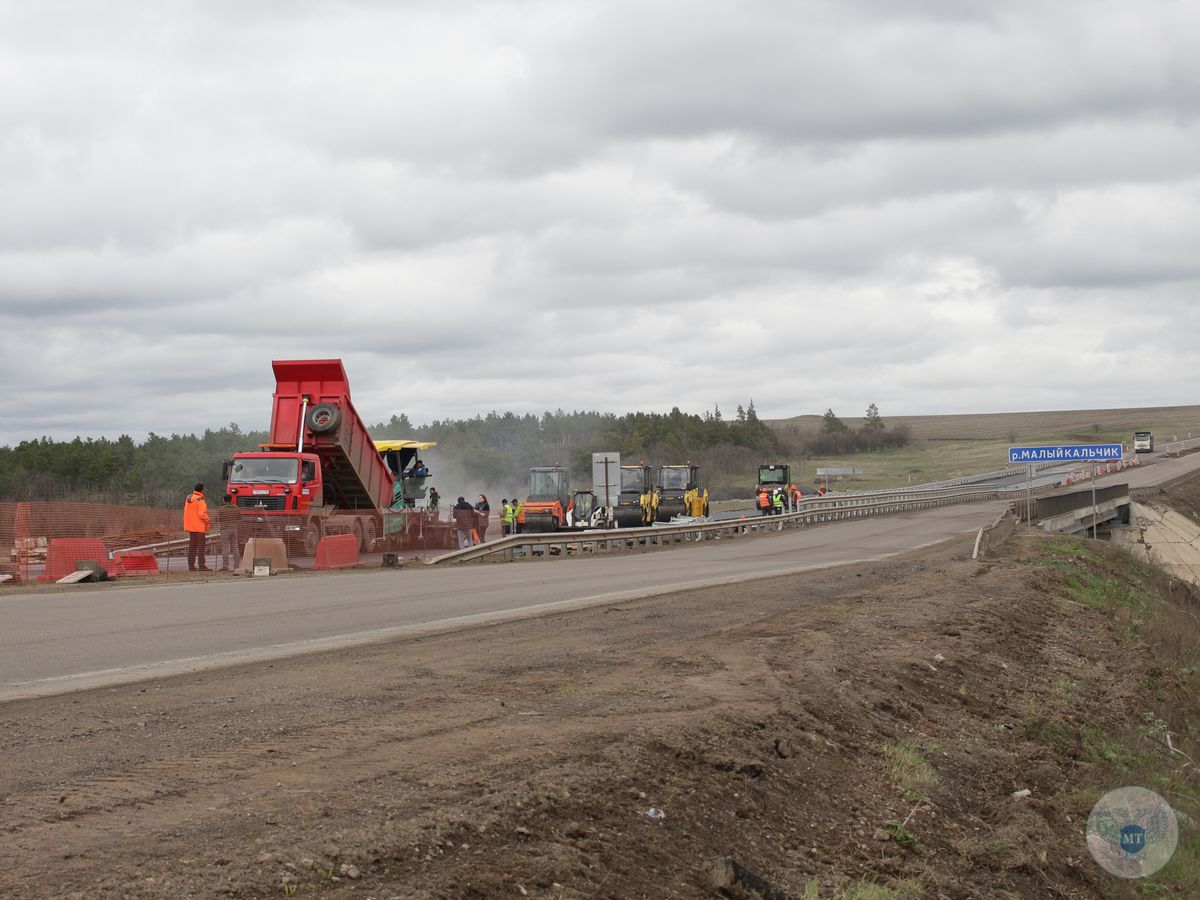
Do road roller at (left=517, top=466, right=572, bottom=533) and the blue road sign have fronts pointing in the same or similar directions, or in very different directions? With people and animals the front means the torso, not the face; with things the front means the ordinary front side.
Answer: same or similar directions

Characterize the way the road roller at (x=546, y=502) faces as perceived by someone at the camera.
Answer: facing the viewer and to the left of the viewer

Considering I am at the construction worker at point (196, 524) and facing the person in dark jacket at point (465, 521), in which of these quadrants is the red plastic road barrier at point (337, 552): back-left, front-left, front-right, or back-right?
front-right

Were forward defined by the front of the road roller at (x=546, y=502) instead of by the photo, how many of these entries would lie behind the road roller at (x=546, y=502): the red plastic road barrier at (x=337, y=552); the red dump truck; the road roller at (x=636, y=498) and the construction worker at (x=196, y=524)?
1

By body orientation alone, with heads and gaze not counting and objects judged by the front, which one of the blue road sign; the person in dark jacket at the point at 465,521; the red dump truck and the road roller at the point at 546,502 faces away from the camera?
the person in dark jacket

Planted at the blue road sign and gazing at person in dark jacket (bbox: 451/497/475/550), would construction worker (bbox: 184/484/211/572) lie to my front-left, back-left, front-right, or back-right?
front-left

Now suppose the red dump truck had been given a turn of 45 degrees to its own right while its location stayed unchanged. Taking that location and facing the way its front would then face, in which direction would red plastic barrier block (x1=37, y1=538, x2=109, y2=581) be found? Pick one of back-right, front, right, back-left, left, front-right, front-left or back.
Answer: front-left

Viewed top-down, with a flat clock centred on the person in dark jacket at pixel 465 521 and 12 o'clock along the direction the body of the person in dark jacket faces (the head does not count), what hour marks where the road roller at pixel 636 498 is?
The road roller is roughly at 1 o'clock from the person in dark jacket.

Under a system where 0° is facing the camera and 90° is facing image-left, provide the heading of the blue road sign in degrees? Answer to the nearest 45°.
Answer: approximately 0°

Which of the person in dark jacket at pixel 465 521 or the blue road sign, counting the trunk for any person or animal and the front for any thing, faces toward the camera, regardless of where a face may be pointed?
the blue road sign

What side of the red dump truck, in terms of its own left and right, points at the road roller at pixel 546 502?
back

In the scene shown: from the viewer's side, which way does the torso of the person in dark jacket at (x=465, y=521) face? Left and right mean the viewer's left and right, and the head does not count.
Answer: facing away from the viewer

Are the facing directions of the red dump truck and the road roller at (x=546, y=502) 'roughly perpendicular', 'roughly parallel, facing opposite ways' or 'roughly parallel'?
roughly parallel

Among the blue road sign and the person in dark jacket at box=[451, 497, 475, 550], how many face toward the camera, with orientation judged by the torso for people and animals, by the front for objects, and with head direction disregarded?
1

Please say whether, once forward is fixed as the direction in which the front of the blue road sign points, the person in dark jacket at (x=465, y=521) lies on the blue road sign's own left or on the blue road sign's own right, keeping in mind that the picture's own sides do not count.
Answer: on the blue road sign's own right

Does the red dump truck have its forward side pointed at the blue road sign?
no
